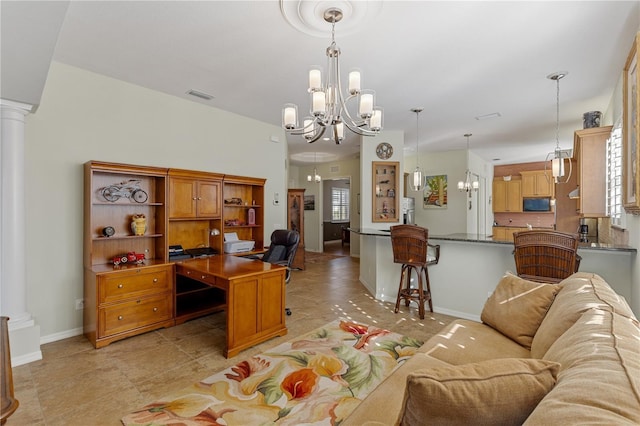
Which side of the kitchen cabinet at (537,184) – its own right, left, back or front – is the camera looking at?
front

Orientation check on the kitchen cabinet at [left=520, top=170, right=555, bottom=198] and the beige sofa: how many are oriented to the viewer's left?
1

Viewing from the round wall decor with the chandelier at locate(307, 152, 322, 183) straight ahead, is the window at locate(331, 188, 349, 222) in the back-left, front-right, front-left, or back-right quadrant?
front-right

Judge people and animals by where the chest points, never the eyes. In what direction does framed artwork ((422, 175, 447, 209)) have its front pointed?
toward the camera

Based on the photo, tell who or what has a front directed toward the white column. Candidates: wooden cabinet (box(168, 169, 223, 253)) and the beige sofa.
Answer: the beige sofa

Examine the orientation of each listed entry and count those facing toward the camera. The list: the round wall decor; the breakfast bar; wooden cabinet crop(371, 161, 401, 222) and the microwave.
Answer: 4

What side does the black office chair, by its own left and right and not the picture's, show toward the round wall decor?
back

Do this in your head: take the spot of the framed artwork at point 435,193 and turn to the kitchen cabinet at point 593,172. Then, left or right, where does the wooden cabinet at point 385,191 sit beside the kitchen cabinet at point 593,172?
right

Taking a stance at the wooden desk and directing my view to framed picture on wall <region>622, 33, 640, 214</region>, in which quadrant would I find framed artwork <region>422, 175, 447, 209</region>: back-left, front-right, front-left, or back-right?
front-left

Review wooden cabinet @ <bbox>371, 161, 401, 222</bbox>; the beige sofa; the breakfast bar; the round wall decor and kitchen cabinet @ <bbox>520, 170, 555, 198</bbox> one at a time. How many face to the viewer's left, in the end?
1

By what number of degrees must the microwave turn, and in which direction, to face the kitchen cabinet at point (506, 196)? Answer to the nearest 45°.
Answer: approximately 90° to its right

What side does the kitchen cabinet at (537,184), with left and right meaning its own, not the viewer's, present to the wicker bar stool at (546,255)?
front

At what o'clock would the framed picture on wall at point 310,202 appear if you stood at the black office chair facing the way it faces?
The framed picture on wall is roughly at 5 o'clock from the black office chair.

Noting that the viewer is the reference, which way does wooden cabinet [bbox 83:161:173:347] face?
facing the viewer and to the right of the viewer

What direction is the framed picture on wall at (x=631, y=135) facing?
to the viewer's left

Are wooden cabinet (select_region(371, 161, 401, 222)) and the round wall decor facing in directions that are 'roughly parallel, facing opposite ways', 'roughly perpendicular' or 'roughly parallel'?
roughly parallel

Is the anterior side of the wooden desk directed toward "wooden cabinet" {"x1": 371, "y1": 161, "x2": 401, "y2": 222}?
no

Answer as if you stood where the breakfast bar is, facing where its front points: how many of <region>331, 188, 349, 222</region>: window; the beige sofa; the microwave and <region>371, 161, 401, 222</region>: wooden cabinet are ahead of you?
1

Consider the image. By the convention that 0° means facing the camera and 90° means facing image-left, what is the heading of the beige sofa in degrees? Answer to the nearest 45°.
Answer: approximately 90°

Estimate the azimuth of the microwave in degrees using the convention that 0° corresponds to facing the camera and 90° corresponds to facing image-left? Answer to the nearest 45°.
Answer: approximately 0°

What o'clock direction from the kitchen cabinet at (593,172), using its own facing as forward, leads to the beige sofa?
The beige sofa is roughly at 9 o'clock from the kitchen cabinet.

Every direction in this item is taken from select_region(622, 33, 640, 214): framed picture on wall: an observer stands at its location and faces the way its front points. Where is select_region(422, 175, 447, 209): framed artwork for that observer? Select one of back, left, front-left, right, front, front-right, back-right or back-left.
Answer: front-right
